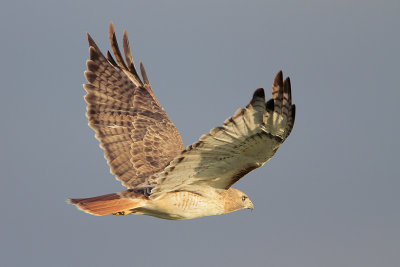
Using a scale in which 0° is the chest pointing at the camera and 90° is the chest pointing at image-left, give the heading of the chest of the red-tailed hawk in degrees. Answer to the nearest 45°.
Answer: approximately 270°
